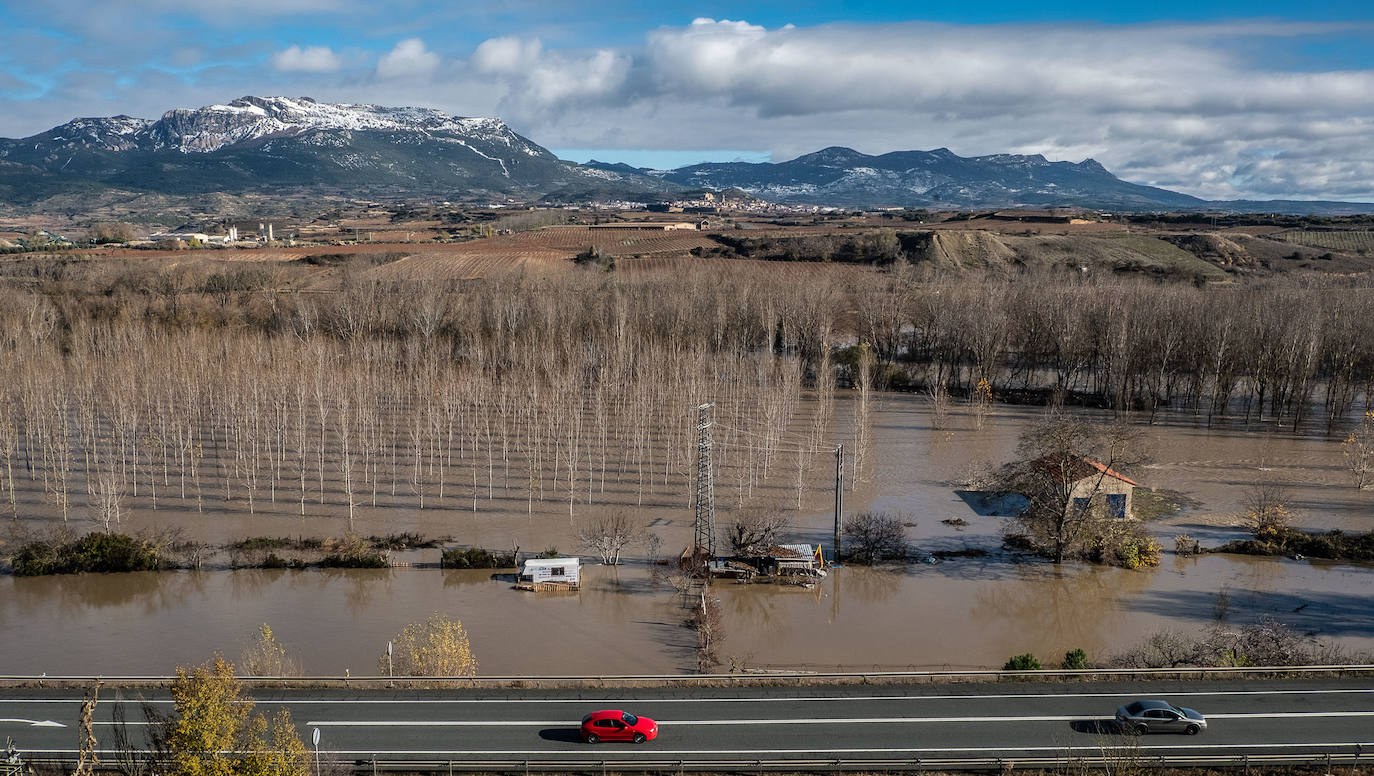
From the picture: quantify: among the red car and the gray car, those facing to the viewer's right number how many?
2

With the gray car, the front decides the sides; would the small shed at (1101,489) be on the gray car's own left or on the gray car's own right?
on the gray car's own left

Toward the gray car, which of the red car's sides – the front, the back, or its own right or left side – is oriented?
front

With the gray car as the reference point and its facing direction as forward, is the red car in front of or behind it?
behind

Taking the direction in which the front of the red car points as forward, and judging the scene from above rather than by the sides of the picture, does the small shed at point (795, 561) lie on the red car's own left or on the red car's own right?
on the red car's own left

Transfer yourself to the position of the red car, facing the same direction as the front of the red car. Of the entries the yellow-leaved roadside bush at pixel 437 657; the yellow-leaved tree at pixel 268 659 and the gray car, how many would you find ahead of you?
1

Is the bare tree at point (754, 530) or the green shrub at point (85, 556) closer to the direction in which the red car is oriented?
the bare tree

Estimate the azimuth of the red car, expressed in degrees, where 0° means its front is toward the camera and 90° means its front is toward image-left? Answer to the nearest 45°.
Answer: approximately 270°

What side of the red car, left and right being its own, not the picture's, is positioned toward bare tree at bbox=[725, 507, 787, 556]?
left

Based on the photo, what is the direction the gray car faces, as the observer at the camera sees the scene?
facing to the right of the viewer
